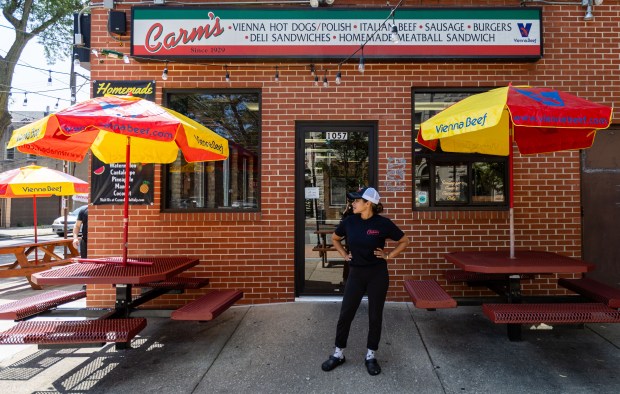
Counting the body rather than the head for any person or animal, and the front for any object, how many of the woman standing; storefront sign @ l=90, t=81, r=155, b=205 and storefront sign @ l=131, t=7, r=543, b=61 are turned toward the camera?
3

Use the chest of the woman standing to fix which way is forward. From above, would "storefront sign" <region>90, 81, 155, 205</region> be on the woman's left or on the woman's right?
on the woman's right

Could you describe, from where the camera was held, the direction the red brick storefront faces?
facing the viewer

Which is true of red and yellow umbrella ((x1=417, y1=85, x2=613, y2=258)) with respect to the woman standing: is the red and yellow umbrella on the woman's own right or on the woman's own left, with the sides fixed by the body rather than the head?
on the woman's own left

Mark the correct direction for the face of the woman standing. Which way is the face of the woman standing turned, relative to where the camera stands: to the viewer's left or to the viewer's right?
to the viewer's left

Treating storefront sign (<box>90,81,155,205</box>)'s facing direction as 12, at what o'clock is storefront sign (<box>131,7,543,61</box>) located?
storefront sign (<box>131,7,543,61</box>) is roughly at 10 o'clock from storefront sign (<box>90,81,155,205</box>).

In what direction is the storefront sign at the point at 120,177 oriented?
toward the camera

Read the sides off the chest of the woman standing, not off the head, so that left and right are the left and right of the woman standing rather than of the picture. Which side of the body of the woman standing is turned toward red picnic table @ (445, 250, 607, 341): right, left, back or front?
left

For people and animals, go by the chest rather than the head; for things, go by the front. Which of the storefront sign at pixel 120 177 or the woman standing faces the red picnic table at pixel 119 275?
the storefront sign

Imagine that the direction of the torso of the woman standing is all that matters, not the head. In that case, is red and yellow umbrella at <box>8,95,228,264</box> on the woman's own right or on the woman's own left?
on the woman's own right

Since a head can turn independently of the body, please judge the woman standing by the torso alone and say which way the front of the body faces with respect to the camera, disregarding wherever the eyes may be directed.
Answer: toward the camera

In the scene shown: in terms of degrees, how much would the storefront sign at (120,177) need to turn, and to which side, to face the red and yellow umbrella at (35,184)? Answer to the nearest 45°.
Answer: approximately 135° to its right
